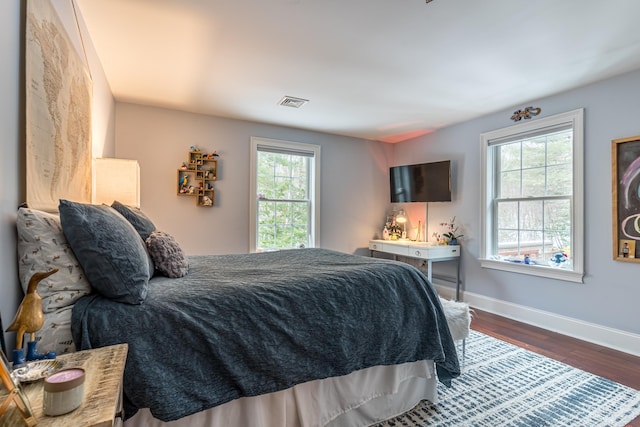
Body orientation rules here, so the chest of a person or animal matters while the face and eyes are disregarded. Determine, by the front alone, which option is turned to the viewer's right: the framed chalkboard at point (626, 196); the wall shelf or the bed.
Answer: the bed

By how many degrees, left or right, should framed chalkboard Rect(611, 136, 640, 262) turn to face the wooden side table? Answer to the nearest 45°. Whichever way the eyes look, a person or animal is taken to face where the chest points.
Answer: approximately 45° to its left

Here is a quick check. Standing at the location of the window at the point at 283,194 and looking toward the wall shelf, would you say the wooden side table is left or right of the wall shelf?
left

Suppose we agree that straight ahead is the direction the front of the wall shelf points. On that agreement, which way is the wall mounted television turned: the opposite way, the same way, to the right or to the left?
to the right

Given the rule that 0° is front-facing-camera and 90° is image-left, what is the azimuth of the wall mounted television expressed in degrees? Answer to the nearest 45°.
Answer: approximately 45°

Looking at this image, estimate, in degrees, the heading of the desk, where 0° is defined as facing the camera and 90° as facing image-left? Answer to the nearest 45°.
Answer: approximately 45°

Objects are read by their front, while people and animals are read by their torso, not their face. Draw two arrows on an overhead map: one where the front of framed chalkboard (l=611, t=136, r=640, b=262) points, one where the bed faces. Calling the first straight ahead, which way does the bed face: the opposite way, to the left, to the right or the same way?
the opposite way

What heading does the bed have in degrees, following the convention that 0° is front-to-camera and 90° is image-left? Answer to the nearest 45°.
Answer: approximately 270°

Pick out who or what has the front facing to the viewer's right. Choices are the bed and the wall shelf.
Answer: the bed

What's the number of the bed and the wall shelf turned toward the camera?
1
